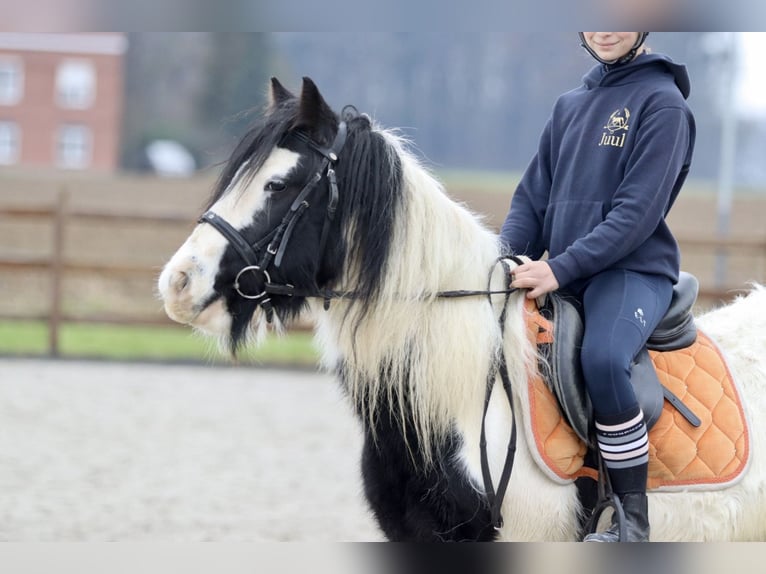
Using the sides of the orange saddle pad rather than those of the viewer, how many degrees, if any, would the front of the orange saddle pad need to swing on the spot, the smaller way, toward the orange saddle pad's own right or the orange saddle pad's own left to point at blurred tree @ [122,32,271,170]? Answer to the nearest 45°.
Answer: approximately 45° to the orange saddle pad's own right

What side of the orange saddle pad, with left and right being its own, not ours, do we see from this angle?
left

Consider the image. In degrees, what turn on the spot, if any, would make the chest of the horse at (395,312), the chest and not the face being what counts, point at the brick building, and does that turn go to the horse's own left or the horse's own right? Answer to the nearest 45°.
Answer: approximately 45° to the horse's own right

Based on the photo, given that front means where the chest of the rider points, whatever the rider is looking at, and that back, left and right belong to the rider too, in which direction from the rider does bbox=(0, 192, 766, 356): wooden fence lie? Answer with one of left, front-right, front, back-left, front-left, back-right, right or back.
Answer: right

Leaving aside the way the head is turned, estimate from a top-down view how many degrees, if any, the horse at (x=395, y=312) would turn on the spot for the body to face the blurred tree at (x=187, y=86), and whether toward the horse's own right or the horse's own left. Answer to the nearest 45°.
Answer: approximately 90° to the horse's own right

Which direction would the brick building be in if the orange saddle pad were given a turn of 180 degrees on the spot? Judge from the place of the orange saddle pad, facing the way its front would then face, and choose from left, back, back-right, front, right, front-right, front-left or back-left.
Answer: back-left

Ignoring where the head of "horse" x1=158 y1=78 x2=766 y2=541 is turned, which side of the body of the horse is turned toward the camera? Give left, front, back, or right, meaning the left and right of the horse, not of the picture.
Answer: left

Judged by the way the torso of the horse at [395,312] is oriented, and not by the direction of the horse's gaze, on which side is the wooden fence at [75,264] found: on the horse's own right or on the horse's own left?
on the horse's own right

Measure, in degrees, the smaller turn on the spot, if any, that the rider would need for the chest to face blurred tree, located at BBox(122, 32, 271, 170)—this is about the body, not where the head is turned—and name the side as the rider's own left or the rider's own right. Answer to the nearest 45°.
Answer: approximately 90° to the rider's own right

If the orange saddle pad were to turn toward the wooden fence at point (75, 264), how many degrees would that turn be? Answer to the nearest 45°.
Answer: approximately 45° to its right

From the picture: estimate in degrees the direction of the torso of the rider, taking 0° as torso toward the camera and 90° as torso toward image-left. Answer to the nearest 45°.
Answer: approximately 45°
